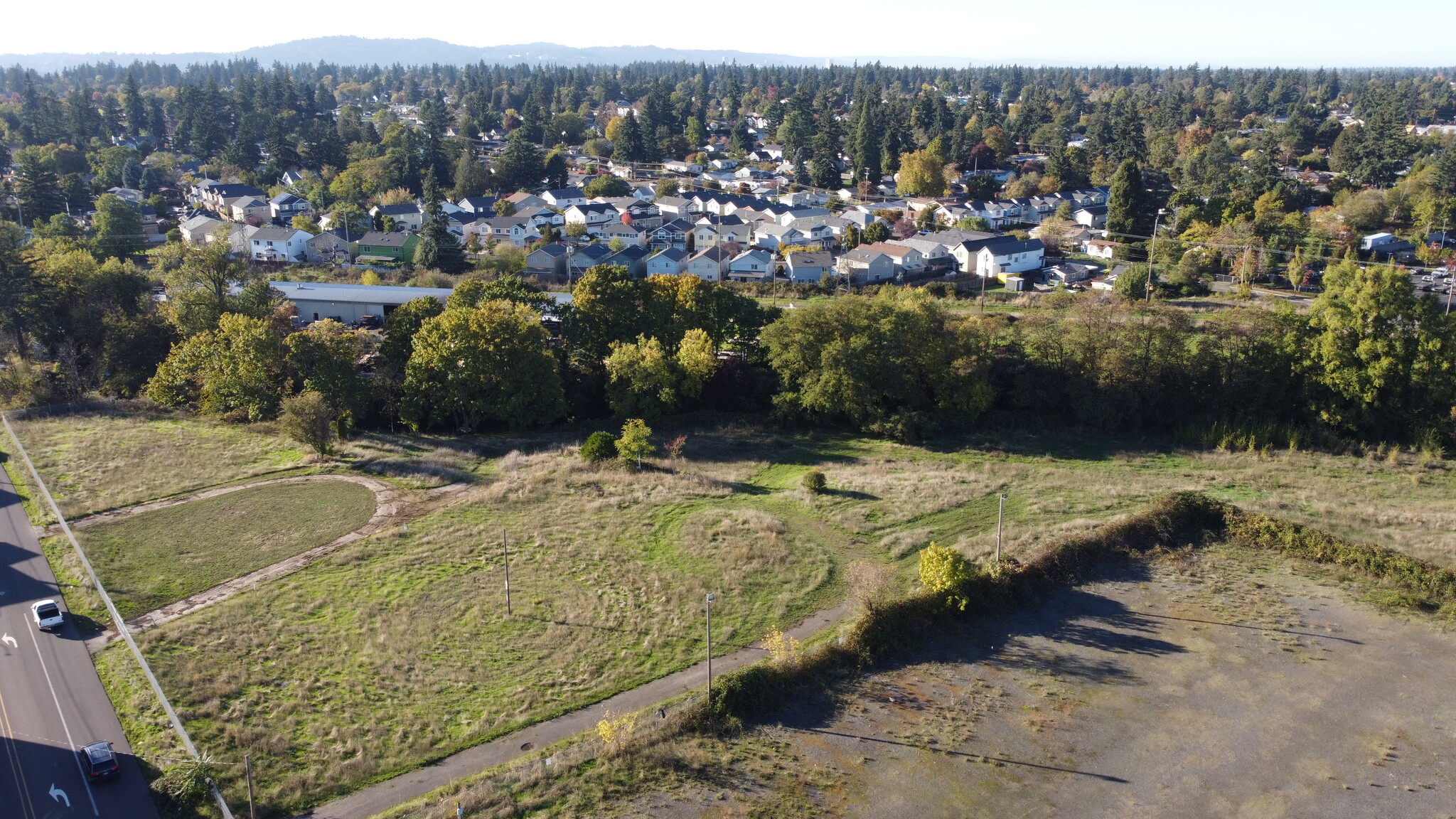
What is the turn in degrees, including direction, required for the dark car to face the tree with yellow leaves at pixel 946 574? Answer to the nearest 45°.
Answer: approximately 90° to its right

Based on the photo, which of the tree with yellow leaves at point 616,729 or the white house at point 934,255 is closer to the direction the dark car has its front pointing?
the white house

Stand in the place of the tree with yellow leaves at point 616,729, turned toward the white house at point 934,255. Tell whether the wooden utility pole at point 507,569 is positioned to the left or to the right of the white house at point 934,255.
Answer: left

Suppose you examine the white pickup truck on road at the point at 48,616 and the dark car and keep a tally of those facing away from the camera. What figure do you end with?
2

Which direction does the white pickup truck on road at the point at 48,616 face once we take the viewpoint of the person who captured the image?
facing away from the viewer

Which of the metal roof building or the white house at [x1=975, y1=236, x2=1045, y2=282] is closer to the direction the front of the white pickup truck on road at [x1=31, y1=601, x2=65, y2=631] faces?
the metal roof building

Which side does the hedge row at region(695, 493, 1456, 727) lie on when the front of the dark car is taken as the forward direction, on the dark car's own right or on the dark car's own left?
on the dark car's own right

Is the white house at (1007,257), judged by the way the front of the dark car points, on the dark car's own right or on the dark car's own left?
on the dark car's own right

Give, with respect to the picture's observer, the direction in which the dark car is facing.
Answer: facing away from the viewer

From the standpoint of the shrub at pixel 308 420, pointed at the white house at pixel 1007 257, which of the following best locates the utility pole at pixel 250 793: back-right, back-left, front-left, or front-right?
back-right
